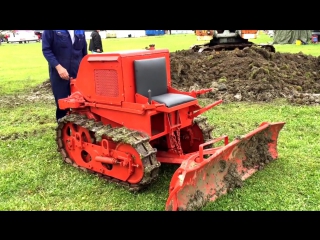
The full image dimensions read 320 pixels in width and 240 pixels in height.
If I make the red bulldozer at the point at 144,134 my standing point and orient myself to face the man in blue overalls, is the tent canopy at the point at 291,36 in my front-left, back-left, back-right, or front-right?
front-right

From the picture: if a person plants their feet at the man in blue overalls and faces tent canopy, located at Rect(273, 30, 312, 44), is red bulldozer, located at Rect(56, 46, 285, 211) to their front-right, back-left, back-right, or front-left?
back-right

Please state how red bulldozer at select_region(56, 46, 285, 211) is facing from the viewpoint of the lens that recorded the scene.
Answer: facing the viewer and to the right of the viewer

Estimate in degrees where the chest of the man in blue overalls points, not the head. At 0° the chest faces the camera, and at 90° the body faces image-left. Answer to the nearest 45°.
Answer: approximately 315°

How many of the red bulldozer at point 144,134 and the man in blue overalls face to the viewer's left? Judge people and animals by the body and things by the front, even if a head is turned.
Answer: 0

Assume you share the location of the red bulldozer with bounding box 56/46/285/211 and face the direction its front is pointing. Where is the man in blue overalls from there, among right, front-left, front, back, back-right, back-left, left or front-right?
back

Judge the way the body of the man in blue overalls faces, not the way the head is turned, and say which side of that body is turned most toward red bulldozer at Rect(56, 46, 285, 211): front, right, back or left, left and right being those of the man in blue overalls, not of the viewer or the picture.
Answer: front

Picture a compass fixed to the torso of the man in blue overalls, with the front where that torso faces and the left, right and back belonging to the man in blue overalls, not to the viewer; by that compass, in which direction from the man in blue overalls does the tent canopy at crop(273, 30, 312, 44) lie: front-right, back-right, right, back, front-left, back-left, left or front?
left

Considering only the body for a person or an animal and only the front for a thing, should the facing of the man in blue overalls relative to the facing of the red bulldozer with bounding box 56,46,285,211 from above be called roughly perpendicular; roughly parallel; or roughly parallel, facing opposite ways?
roughly parallel

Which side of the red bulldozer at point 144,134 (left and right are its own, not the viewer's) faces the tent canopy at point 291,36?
left
